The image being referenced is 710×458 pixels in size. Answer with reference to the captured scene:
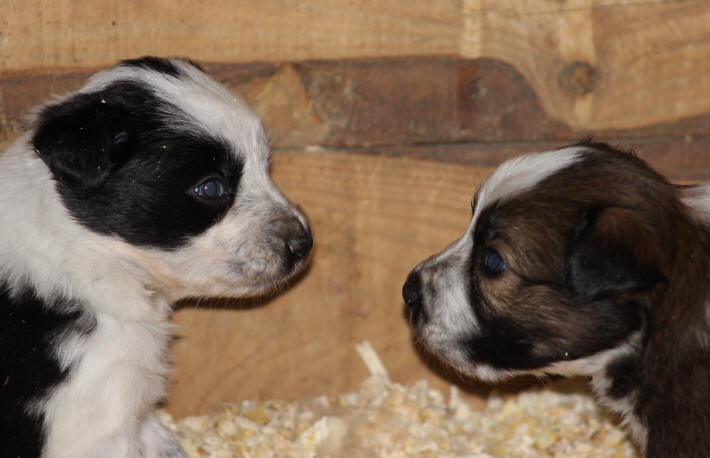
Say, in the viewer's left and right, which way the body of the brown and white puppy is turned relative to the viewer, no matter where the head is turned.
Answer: facing to the left of the viewer

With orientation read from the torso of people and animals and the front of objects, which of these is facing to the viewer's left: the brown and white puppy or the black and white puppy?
the brown and white puppy

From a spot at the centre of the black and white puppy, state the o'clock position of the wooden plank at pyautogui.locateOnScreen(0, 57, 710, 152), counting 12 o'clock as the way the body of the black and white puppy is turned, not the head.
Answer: The wooden plank is roughly at 11 o'clock from the black and white puppy.

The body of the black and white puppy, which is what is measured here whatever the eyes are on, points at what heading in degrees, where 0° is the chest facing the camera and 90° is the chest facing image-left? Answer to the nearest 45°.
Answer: approximately 270°

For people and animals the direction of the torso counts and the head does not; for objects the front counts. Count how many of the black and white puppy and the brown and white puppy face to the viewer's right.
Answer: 1

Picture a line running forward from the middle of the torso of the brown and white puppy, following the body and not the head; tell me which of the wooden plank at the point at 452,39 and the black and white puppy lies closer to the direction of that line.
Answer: the black and white puppy

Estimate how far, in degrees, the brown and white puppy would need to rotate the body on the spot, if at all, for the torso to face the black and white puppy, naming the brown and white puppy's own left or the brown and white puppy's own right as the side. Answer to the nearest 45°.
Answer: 0° — it already faces it

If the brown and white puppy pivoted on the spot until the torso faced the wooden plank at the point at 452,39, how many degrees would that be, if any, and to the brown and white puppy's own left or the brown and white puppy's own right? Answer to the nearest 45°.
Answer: approximately 45° to the brown and white puppy's own right

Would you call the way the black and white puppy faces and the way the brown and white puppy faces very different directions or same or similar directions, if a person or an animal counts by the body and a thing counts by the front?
very different directions
